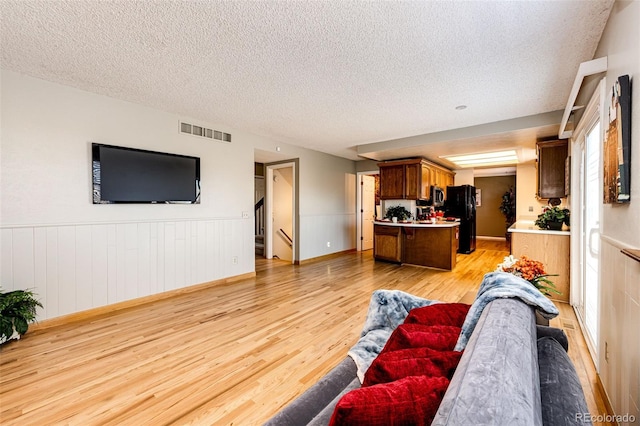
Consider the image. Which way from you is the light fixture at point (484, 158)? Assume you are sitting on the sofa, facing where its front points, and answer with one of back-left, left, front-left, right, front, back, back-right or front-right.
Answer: right

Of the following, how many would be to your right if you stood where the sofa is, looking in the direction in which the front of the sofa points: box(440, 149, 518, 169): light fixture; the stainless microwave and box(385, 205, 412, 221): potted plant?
3

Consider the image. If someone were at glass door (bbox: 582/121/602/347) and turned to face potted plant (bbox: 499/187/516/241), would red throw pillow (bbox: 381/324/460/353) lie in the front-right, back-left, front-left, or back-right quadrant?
back-left

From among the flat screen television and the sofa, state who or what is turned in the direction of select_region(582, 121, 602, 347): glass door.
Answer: the flat screen television

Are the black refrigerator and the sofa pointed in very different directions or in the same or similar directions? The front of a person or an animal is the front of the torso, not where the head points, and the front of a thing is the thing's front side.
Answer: very different directions

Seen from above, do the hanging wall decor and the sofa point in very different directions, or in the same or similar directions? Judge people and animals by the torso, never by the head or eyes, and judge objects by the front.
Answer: same or similar directions

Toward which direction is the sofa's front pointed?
to the viewer's left

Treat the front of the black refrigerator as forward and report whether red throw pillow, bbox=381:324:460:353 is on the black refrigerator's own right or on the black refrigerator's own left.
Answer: on the black refrigerator's own right

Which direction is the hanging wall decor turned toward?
to the viewer's left

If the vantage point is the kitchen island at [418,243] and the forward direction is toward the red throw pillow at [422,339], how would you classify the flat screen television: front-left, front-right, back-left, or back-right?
front-right

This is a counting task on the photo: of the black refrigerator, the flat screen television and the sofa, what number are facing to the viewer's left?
1

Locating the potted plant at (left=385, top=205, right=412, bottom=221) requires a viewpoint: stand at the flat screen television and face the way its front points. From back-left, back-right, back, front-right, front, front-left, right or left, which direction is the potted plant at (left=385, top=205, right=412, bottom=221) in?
front-left

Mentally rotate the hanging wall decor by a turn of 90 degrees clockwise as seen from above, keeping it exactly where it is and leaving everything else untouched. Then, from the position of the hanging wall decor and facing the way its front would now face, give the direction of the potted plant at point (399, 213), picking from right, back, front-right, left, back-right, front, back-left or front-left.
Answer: front-left
